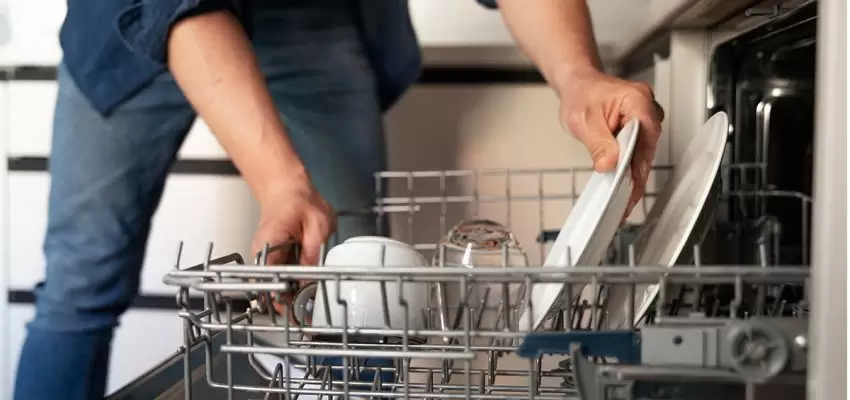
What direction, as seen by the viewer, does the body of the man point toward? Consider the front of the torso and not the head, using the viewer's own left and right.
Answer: facing the viewer and to the right of the viewer

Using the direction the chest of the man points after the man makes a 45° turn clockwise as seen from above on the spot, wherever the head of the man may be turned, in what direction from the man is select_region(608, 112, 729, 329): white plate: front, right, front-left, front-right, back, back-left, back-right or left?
front-left
